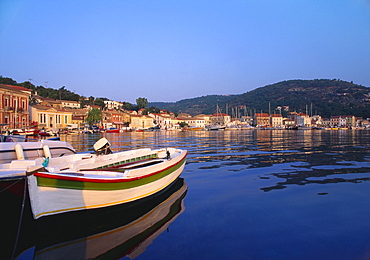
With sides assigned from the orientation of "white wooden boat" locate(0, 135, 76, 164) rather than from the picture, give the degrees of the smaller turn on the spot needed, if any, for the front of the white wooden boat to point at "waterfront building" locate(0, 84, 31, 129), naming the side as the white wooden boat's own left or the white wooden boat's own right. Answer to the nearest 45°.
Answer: approximately 90° to the white wooden boat's own left

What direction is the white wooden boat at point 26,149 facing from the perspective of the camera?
to the viewer's right

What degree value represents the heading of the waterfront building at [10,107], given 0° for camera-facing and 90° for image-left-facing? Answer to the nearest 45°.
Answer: approximately 315°

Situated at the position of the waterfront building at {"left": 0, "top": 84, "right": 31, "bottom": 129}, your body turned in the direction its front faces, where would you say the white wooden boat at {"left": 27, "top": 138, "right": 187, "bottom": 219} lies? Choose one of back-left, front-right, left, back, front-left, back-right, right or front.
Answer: front-right

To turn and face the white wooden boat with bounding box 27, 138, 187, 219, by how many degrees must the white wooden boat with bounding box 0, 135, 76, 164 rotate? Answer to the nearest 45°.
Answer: approximately 90° to its right

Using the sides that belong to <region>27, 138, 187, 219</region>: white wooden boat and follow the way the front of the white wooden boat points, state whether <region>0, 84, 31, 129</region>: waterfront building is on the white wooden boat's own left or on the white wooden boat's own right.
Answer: on the white wooden boat's own right
